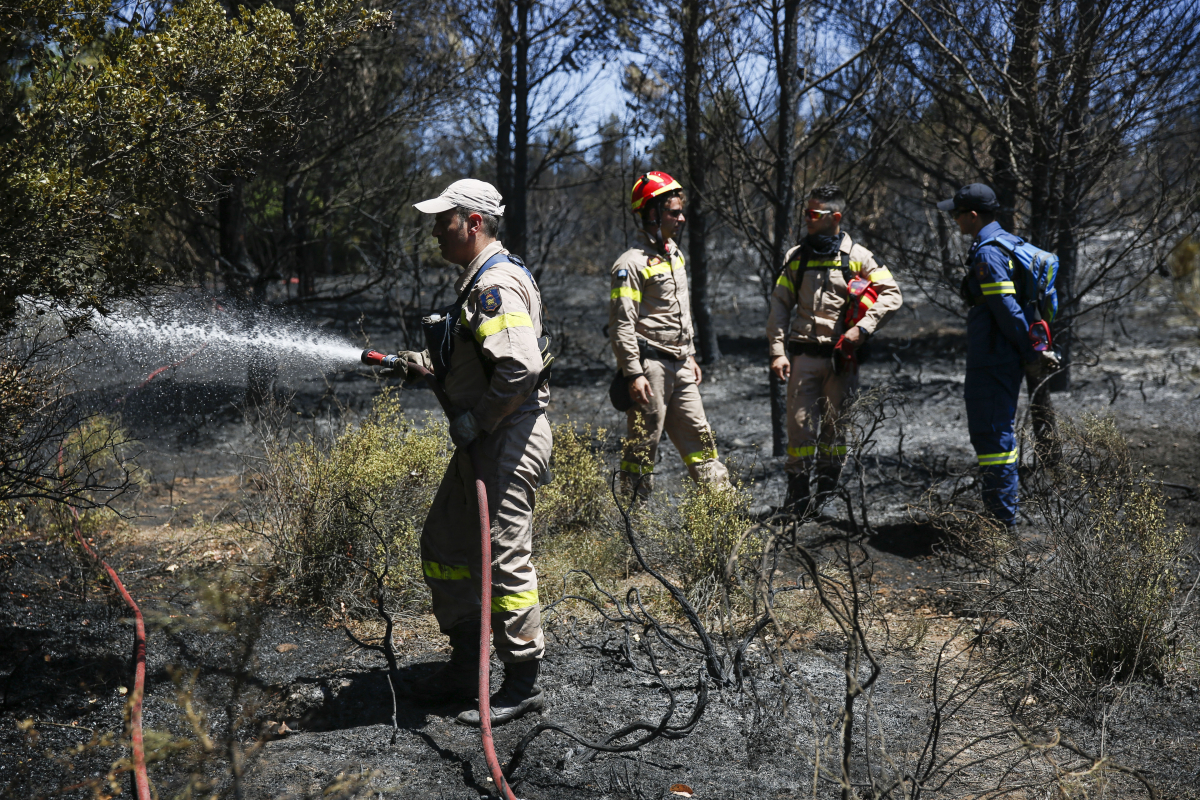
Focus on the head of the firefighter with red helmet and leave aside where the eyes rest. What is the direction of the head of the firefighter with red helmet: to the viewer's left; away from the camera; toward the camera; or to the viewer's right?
to the viewer's right

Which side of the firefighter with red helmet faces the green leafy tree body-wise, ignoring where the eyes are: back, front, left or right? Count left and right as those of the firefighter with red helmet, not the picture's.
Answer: right

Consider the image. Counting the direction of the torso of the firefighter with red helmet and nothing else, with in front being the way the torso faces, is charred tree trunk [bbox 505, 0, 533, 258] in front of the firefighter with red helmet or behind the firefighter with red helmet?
behind

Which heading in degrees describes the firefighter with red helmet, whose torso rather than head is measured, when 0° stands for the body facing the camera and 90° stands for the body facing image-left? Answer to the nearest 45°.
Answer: approximately 315°

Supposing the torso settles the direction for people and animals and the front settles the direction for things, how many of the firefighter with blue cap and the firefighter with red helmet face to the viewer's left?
1

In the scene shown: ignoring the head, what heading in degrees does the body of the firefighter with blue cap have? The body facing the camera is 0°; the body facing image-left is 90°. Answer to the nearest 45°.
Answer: approximately 90°

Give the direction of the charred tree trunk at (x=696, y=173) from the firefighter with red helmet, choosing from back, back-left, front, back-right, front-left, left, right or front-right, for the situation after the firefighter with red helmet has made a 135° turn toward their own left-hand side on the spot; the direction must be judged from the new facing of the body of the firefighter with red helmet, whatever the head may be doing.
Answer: front

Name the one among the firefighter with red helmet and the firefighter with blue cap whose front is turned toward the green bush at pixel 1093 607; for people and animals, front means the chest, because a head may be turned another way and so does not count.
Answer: the firefighter with red helmet

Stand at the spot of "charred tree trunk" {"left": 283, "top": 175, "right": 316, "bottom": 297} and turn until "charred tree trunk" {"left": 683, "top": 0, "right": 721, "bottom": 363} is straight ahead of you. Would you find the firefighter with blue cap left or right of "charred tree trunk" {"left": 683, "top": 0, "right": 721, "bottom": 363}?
right

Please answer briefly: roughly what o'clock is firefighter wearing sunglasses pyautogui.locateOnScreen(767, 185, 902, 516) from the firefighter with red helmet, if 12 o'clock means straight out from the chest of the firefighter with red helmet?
The firefighter wearing sunglasses is roughly at 10 o'clock from the firefighter with red helmet.

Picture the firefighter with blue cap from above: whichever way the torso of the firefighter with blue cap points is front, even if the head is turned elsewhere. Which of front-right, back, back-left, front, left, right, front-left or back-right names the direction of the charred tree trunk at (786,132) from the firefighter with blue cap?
front-right

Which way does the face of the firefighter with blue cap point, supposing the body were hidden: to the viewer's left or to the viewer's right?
to the viewer's left
